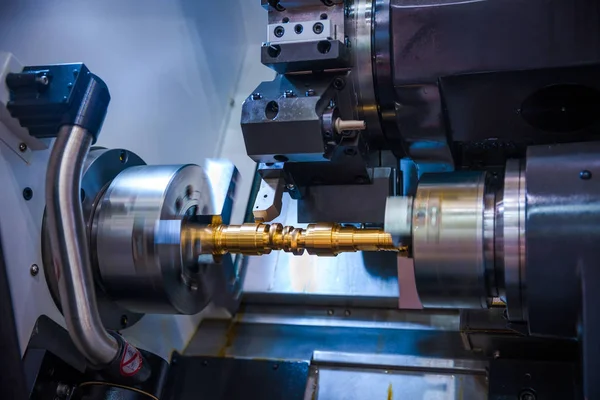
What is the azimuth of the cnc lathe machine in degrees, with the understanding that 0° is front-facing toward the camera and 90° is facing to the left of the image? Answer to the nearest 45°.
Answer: approximately 0°
